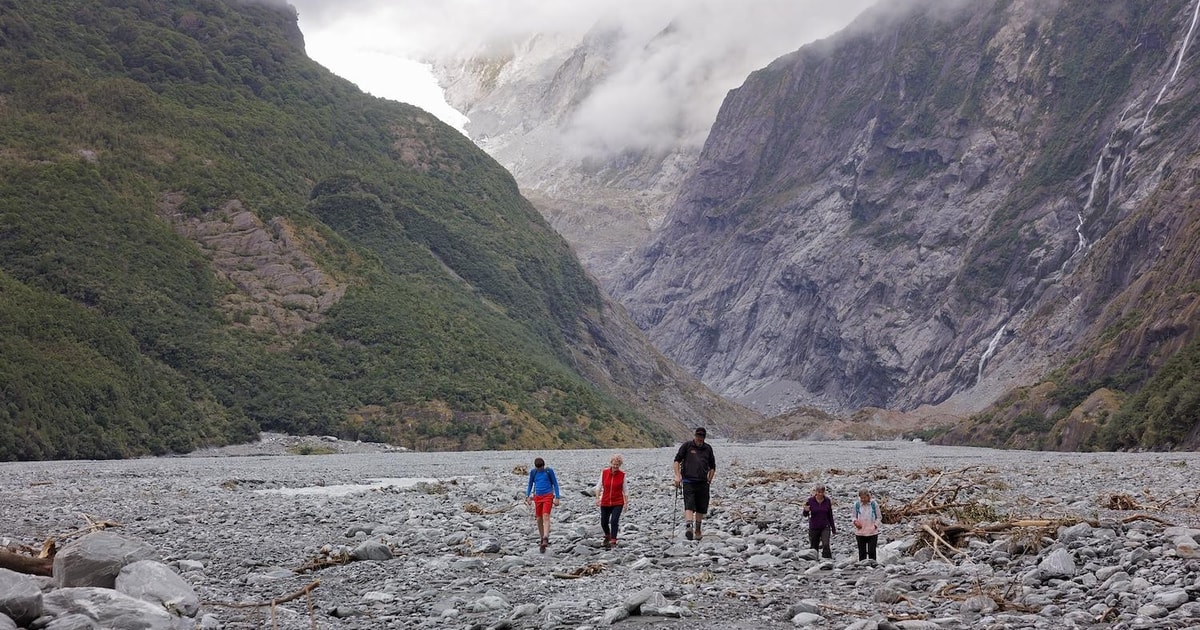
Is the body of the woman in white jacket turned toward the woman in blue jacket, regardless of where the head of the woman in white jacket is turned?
no

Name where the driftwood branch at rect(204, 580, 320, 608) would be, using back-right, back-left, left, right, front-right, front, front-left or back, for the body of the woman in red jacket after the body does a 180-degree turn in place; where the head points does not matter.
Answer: back-left

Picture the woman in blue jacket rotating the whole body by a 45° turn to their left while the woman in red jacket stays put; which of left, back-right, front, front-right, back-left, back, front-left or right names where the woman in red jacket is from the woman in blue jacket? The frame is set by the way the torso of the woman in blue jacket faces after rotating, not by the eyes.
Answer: front-left

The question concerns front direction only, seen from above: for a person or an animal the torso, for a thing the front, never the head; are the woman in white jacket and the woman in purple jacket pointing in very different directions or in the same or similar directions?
same or similar directions

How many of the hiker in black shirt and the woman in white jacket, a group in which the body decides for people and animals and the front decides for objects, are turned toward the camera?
2

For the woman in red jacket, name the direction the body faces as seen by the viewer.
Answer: toward the camera

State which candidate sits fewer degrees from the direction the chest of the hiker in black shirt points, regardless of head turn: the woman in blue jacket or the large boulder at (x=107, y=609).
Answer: the large boulder

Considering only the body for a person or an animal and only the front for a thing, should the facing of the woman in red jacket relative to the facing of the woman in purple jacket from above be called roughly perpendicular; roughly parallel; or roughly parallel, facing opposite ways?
roughly parallel

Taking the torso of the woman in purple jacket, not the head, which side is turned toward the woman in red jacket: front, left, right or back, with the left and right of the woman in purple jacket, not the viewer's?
right

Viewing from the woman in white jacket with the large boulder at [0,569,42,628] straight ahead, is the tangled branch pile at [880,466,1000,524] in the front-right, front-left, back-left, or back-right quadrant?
back-right

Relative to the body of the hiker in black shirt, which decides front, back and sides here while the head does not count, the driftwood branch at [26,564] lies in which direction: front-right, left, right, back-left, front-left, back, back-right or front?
front-right

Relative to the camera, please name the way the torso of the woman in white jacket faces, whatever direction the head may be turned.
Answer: toward the camera

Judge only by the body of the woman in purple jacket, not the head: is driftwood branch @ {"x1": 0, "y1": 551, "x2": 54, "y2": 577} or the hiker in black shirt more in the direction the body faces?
the driftwood branch

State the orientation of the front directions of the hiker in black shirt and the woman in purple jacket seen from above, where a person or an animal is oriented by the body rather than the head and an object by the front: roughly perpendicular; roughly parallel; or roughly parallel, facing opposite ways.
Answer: roughly parallel

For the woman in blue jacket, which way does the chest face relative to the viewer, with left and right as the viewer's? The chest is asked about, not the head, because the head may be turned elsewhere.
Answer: facing the viewer

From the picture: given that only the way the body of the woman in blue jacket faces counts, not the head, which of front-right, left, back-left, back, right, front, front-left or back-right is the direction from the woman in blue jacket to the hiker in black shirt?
left

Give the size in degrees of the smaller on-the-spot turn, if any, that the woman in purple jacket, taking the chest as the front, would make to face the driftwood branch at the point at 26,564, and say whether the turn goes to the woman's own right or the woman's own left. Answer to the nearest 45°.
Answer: approximately 45° to the woman's own right

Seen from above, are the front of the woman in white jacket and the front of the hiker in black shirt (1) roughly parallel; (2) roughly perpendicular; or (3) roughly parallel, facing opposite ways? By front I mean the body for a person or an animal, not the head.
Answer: roughly parallel
